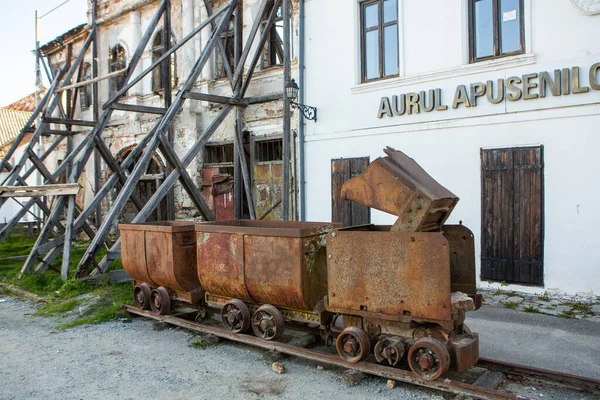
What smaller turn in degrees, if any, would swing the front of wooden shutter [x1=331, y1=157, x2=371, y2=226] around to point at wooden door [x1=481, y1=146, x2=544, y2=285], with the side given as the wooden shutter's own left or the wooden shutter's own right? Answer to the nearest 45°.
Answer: approximately 90° to the wooden shutter's own left

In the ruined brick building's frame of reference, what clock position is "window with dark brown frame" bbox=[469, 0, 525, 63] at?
The window with dark brown frame is roughly at 9 o'clock from the ruined brick building.

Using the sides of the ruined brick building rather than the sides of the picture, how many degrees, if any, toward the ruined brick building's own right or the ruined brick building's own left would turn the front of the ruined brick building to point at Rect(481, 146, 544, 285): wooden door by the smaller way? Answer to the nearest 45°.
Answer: approximately 90° to the ruined brick building's own left

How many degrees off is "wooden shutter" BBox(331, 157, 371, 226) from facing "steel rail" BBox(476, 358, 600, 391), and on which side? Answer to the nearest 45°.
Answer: approximately 45° to its left

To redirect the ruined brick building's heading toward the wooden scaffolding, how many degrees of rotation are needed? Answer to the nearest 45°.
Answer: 0° — it already faces it

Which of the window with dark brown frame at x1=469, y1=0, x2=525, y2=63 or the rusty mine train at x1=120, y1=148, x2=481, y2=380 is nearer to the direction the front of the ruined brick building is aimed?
the rusty mine train

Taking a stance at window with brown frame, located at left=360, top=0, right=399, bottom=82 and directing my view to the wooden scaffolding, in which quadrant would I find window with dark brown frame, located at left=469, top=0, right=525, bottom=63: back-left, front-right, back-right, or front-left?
back-left

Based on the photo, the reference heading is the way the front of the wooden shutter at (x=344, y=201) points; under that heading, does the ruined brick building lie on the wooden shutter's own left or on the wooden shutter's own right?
on the wooden shutter's own right

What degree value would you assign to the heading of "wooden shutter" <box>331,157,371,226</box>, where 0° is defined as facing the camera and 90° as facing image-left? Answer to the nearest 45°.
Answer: approximately 45°

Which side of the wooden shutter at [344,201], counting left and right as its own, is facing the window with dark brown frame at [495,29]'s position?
left
